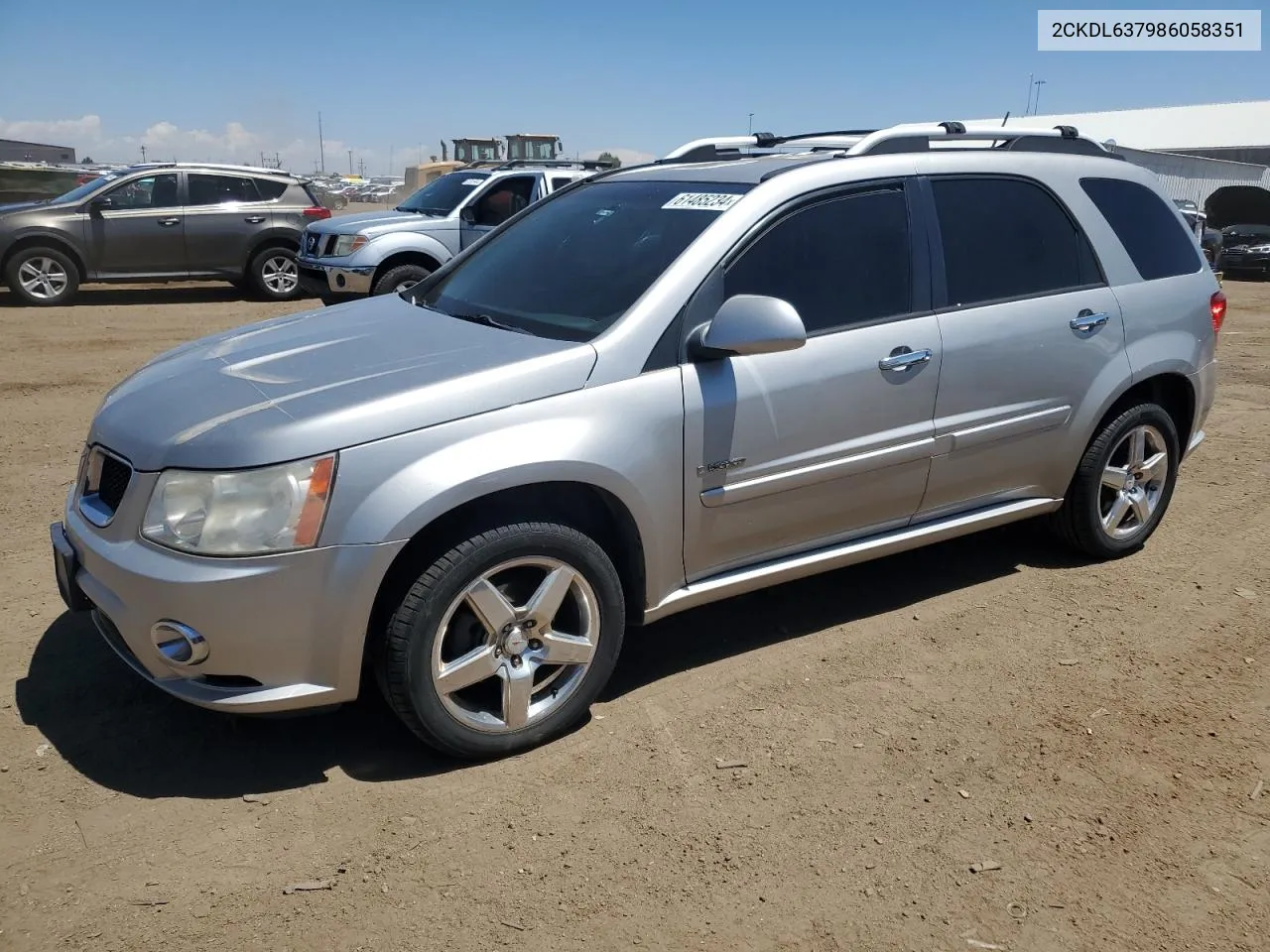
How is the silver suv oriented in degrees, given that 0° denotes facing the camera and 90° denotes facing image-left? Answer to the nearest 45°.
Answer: approximately 45°

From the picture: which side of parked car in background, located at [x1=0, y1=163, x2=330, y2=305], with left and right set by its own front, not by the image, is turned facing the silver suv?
left

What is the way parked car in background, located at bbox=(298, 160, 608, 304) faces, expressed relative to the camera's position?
facing the viewer and to the left of the viewer

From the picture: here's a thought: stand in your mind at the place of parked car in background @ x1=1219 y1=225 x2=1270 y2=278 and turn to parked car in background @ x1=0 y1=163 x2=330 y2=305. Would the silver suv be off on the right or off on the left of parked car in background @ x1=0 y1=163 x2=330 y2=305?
left

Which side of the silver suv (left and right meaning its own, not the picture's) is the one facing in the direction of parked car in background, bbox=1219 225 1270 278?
back

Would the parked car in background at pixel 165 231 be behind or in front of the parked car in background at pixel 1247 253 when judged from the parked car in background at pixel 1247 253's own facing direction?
in front

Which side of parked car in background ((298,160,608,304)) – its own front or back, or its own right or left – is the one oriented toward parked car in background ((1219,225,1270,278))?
back

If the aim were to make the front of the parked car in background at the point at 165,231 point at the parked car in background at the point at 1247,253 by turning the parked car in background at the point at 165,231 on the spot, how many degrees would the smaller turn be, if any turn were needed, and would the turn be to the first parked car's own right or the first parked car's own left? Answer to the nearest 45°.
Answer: approximately 180°

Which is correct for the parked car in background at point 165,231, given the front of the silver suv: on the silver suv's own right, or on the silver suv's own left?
on the silver suv's own right

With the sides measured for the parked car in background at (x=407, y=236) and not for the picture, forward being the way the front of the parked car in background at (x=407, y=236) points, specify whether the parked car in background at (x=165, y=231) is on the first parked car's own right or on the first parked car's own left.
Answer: on the first parked car's own right
